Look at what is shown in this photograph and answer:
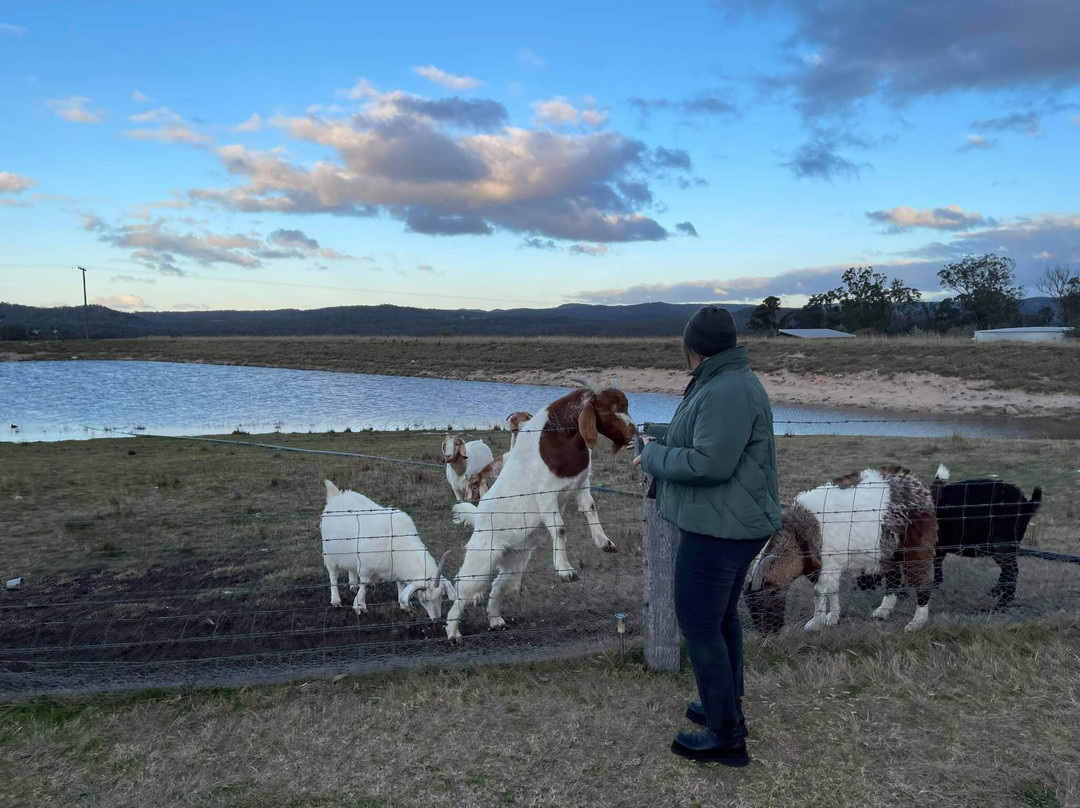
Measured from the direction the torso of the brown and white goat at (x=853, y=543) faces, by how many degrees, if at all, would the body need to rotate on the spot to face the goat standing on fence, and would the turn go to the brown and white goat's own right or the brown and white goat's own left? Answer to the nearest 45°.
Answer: approximately 45° to the brown and white goat's own left

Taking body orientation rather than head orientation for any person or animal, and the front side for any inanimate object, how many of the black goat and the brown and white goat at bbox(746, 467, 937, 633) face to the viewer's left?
2

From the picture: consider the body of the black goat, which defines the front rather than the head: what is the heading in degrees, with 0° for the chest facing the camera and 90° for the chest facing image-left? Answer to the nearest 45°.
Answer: approximately 90°

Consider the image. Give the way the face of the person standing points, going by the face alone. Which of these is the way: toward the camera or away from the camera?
away from the camera

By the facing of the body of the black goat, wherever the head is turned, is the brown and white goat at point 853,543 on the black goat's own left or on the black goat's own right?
on the black goat's own left

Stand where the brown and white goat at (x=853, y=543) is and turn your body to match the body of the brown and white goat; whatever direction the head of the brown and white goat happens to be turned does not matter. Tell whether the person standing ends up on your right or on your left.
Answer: on your left

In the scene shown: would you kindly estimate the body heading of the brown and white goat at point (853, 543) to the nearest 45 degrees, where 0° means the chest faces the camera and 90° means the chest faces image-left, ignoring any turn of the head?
approximately 90°
